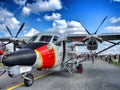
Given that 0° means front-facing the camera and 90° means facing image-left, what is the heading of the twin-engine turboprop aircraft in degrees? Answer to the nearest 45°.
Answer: approximately 45°
